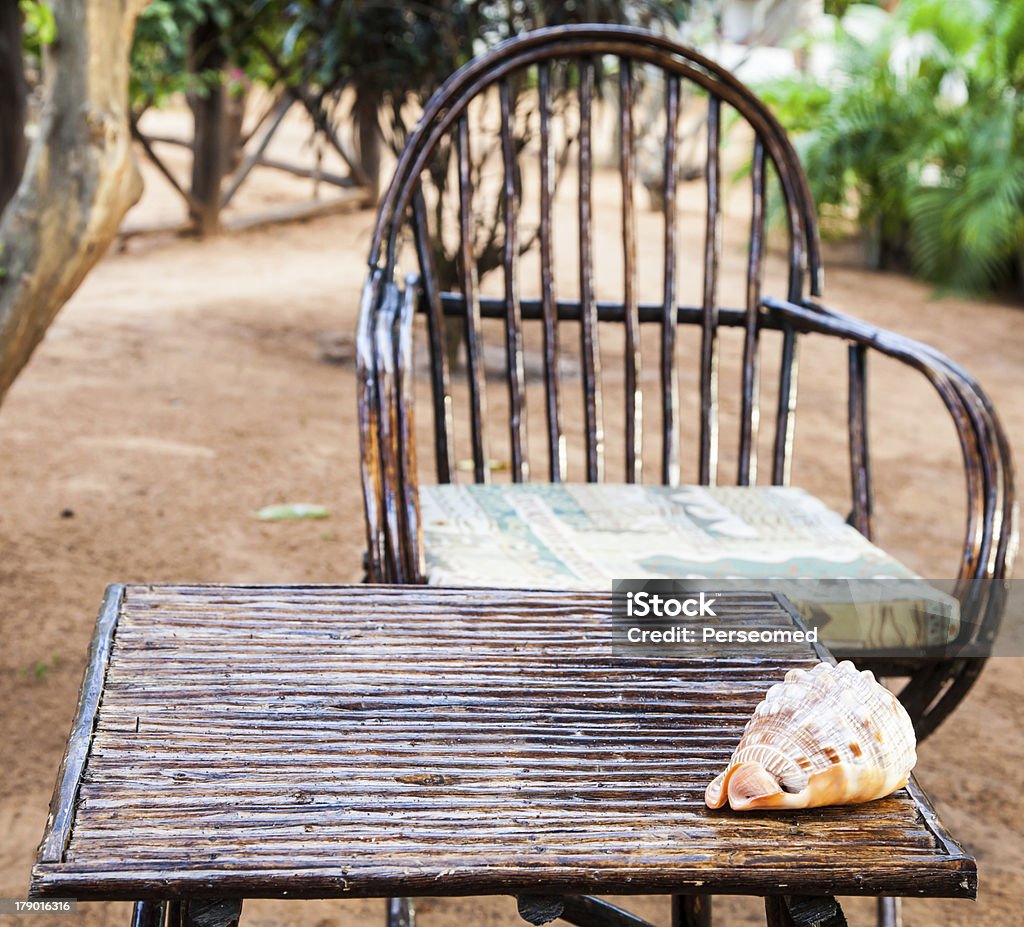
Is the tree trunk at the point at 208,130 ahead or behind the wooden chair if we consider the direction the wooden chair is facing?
behind

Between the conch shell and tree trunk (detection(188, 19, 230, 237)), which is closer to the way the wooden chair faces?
the conch shell

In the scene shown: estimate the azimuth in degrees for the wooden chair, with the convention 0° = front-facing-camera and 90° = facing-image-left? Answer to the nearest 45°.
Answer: approximately 0°

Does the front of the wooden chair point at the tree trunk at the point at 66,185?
no

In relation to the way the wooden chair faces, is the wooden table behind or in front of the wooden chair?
in front

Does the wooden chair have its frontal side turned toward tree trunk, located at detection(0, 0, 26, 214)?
no

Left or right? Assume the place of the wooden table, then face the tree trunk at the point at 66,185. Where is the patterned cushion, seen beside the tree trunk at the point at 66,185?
right

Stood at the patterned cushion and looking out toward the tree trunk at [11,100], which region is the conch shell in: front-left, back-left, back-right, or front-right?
back-left

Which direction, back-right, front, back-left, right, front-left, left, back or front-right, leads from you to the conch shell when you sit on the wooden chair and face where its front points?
front

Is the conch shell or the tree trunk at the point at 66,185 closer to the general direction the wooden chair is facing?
the conch shell

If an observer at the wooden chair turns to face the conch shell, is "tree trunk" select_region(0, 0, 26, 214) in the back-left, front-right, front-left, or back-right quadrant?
back-right

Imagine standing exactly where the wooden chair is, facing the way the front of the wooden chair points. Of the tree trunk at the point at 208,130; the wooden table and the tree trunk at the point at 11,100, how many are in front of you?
1

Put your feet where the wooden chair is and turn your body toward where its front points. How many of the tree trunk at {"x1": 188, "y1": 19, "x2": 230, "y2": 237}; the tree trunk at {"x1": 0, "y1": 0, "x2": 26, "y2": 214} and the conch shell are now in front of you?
1
